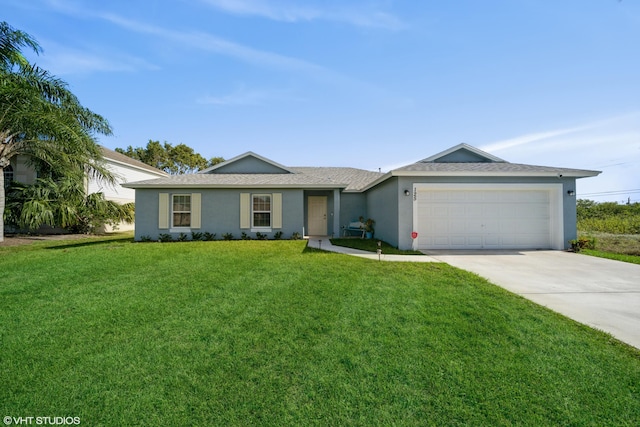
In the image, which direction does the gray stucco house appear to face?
toward the camera

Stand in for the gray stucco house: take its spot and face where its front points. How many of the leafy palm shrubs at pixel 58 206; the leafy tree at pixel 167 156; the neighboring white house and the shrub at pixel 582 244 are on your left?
1

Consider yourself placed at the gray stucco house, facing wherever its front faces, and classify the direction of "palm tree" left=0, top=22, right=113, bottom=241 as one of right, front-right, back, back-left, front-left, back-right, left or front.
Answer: right

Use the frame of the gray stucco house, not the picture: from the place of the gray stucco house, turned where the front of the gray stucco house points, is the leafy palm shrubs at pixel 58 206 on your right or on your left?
on your right

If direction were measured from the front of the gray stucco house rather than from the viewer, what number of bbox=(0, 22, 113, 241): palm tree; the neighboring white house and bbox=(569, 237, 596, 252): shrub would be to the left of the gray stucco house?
1

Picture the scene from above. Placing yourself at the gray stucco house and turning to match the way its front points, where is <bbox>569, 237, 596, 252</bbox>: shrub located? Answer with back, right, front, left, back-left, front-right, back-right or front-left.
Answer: left

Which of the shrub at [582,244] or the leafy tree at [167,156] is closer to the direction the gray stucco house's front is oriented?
the shrub
